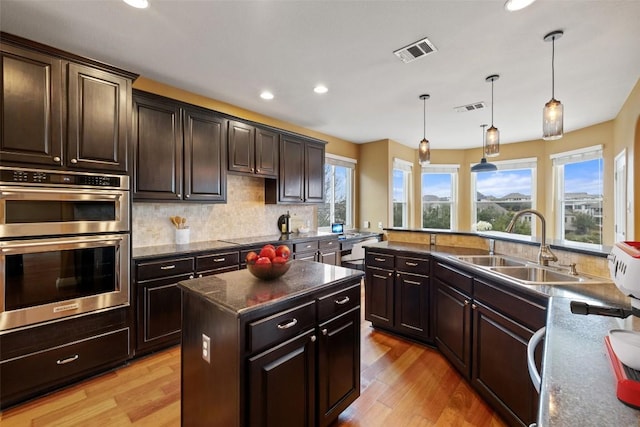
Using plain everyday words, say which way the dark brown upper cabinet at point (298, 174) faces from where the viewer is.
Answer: facing the viewer and to the right of the viewer

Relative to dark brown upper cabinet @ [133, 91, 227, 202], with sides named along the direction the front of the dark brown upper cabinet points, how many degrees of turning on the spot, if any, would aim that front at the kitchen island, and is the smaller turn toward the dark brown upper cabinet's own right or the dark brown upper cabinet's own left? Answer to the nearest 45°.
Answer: approximately 45° to the dark brown upper cabinet's own right

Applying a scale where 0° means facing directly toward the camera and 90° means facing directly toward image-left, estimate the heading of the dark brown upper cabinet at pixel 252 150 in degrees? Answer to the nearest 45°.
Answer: approximately 315°

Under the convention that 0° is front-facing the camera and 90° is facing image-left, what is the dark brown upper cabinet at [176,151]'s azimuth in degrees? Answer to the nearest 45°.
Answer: approximately 315°

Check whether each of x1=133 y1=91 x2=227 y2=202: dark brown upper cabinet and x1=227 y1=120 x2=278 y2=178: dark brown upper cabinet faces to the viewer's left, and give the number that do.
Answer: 0

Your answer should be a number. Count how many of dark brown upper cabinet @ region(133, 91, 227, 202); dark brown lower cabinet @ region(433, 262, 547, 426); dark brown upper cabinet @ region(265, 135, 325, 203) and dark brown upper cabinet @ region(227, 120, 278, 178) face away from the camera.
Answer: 0

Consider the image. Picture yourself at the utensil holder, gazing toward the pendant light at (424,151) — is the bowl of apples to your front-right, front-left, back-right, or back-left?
front-right

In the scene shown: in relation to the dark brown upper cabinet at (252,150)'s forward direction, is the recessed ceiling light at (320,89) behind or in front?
in front

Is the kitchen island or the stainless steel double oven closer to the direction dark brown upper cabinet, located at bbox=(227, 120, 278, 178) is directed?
the kitchen island

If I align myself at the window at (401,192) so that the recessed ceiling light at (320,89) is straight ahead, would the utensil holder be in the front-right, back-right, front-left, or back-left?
front-right

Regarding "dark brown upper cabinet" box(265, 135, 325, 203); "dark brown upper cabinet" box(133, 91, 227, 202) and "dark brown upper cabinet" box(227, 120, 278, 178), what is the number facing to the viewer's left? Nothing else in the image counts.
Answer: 0

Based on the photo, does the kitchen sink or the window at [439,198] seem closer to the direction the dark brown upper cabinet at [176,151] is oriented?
the kitchen sink

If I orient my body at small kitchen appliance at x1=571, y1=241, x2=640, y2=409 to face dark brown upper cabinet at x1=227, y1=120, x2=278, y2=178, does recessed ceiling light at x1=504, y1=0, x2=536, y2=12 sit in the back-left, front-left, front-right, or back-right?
front-right

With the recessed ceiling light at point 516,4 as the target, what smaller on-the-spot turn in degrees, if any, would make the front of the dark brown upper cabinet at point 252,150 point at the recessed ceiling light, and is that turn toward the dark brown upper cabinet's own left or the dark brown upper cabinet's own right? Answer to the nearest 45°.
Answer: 0° — it already faces it
